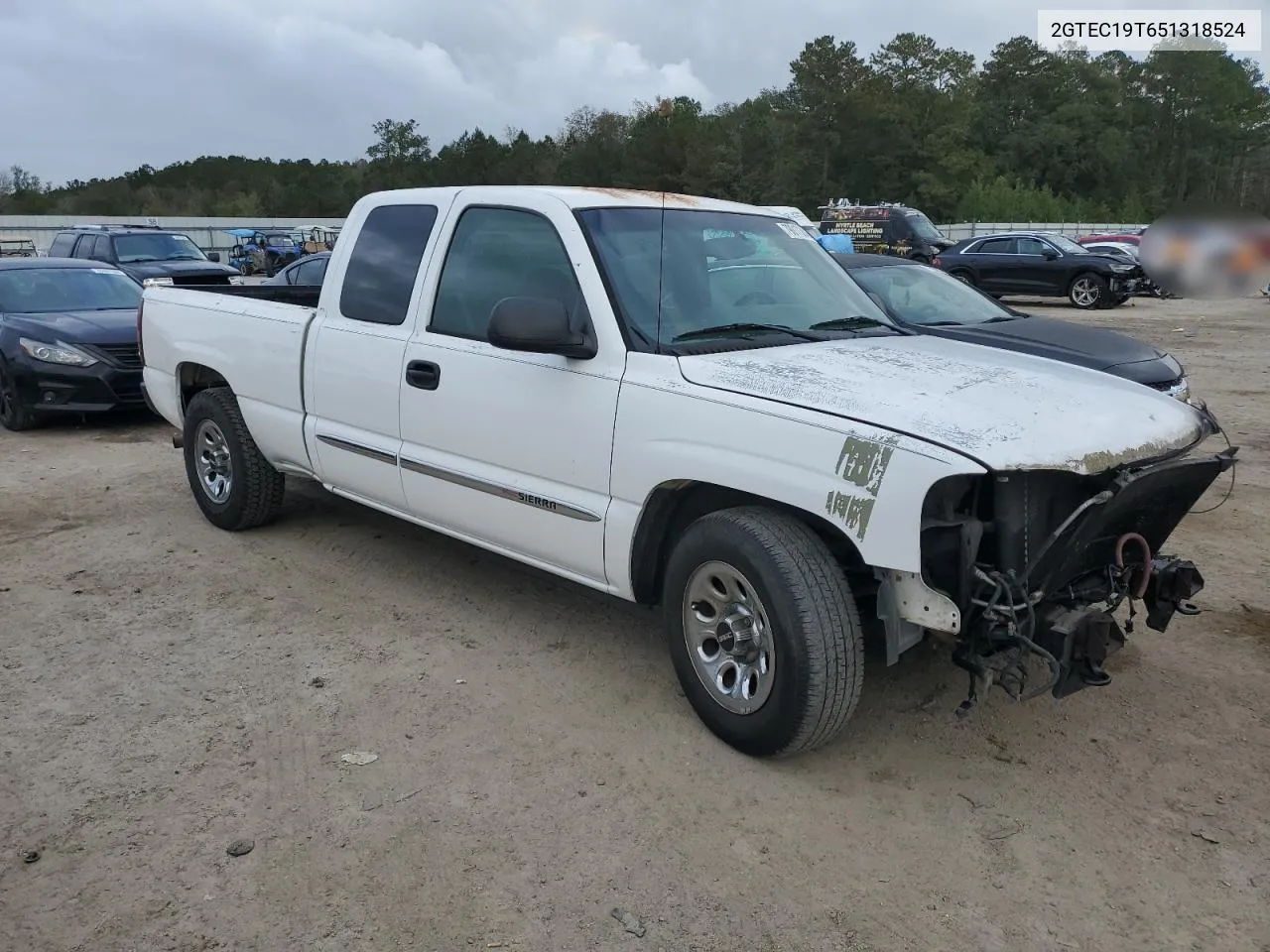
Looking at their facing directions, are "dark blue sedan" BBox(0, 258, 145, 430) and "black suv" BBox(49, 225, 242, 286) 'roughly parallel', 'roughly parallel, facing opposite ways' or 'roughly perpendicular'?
roughly parallel

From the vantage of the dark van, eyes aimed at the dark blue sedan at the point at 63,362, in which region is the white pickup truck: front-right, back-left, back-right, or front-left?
front-left

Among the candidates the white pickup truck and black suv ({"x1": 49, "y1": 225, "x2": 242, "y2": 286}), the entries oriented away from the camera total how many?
0

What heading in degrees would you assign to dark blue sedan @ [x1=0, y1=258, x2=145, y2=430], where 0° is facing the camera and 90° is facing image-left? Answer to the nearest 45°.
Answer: approximately 315°

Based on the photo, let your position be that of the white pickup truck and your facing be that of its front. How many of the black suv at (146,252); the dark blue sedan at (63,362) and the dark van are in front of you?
0

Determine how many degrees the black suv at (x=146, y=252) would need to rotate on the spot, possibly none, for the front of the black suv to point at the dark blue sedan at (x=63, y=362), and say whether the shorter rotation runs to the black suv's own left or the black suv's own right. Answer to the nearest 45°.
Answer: approximately 45° to the black suv's own right

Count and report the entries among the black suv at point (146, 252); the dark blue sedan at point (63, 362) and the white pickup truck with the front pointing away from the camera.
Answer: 0

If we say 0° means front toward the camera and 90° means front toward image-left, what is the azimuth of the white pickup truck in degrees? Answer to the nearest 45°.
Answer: approximately 315°

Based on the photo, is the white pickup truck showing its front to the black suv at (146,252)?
no

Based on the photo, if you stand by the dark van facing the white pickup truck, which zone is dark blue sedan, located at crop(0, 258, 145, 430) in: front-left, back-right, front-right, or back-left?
front-right

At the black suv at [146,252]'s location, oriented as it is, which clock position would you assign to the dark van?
The dark van is roughly at 10 o'clock from the black suv.

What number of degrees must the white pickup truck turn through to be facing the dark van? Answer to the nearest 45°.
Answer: approximately 135° to its left

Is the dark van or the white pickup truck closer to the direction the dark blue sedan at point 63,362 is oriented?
the white pickup truck

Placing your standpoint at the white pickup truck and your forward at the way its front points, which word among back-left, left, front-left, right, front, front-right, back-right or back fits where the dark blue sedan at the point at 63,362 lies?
back
